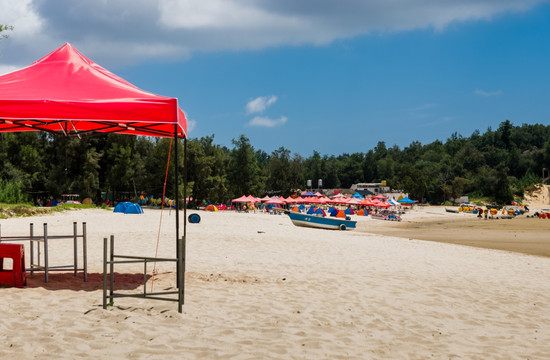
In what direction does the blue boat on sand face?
to the viewer's left

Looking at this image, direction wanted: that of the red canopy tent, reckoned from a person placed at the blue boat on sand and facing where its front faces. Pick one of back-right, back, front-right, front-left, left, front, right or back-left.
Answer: left
